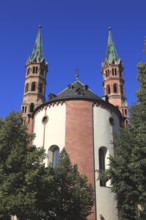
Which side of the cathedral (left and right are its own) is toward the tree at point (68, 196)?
back

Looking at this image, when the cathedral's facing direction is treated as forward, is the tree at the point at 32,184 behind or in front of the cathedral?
behind

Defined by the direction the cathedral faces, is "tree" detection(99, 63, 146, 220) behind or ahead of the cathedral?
behind

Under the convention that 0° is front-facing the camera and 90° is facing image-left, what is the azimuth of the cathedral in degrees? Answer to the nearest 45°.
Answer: approximately 180°
